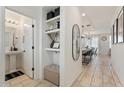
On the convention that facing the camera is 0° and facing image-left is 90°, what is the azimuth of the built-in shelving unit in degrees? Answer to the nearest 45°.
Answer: approximately 45°
